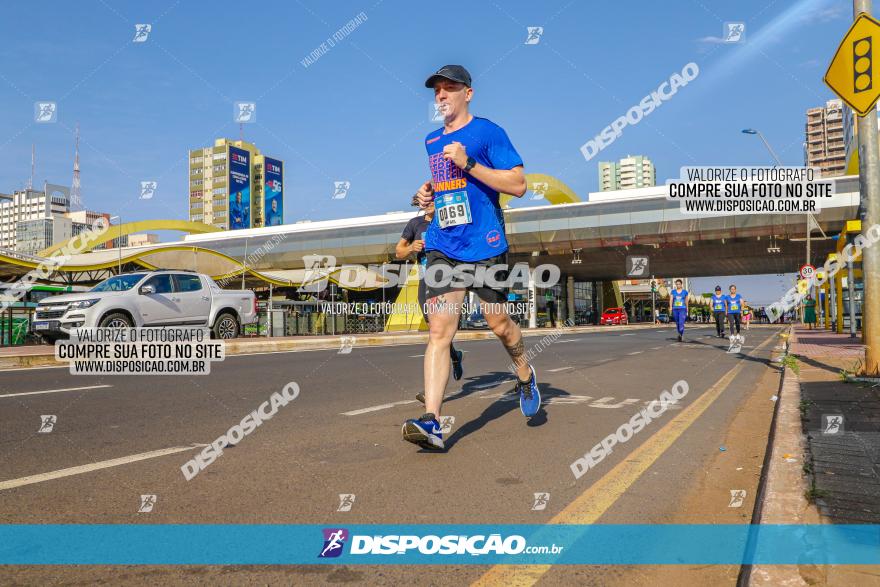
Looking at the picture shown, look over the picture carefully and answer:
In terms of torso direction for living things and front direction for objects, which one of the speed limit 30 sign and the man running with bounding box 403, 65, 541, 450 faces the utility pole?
the speed limit 30 sign

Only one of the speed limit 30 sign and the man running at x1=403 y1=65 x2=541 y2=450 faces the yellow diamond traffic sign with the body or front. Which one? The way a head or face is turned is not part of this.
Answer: the speed limit 30 sign

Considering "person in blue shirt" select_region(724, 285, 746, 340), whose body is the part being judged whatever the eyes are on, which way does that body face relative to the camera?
toward the camera

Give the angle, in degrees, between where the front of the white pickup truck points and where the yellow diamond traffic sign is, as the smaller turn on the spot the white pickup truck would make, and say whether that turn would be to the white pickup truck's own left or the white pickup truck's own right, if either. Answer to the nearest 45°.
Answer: approximately 90° to the white pickup truck's own left

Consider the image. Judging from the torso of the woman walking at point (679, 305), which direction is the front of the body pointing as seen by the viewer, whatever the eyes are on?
toward the camera

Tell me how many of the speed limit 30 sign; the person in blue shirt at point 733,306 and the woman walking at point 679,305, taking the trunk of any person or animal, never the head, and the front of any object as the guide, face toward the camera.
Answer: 3

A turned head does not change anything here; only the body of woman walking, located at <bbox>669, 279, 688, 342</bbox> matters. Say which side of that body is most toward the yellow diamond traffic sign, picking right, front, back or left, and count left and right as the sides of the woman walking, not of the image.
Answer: front

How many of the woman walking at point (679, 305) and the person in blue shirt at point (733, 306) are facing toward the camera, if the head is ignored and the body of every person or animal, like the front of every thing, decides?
2

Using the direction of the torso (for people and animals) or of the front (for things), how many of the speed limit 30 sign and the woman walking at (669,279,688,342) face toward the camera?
2

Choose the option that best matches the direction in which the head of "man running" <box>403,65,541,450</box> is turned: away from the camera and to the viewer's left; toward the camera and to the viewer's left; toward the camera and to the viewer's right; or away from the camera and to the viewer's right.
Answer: toward the camera and to the viewer's left

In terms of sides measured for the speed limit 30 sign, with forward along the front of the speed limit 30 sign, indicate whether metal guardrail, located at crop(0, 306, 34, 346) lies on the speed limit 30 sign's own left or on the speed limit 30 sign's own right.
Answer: on the speed limit 30 sign's own right
